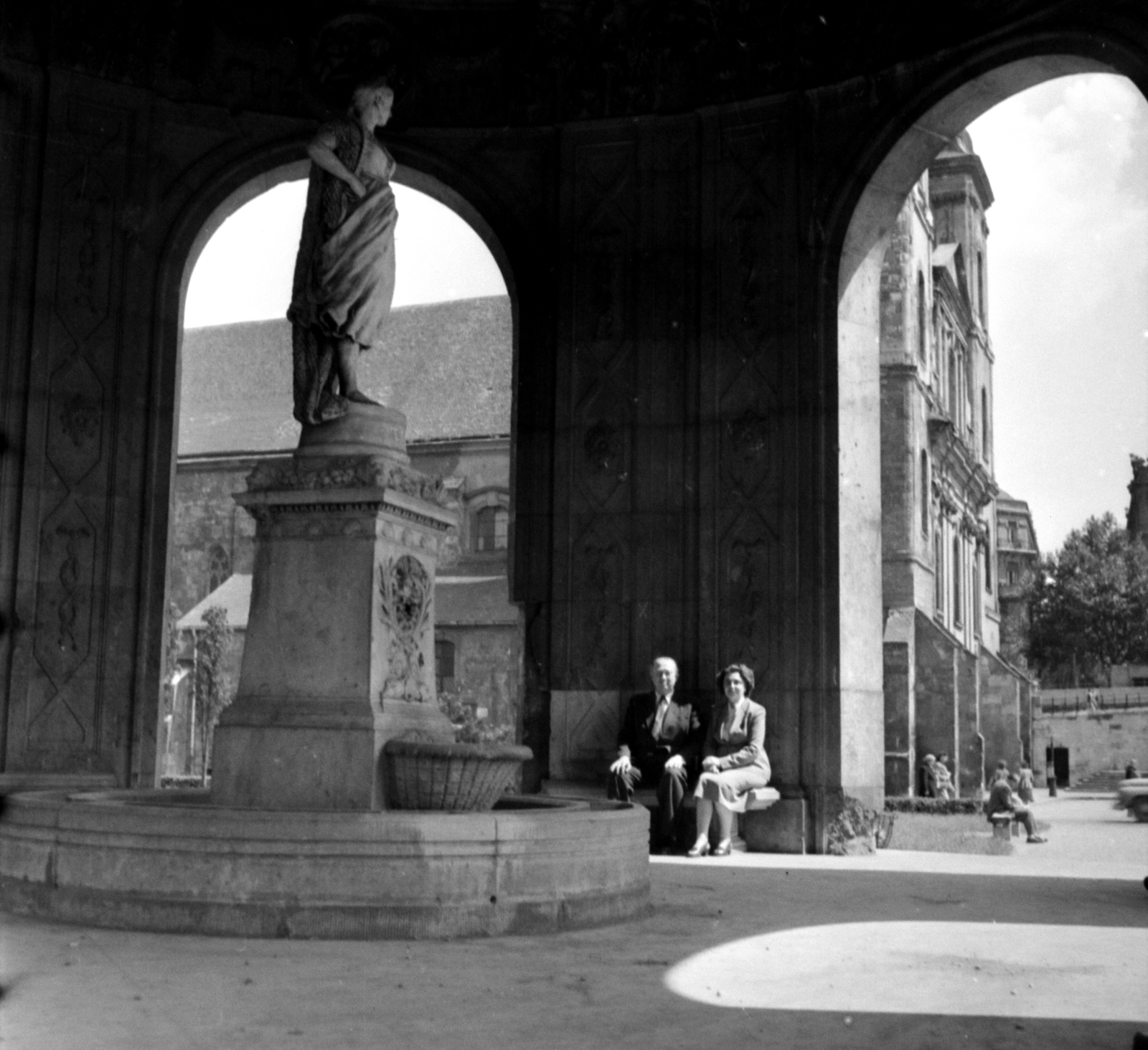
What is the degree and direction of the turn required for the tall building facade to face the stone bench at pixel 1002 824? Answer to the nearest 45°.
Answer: approximately 90° to its right

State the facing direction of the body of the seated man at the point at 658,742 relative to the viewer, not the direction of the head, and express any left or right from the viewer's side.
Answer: facing the viewer

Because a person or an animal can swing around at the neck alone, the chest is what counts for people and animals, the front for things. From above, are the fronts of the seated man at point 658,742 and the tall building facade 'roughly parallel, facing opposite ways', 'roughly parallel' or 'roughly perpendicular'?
roughly perpendicular

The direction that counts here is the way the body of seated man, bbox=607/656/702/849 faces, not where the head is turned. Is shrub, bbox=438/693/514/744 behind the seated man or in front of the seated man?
behind

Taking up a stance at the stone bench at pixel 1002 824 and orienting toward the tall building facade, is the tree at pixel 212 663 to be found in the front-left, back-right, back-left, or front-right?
front-left

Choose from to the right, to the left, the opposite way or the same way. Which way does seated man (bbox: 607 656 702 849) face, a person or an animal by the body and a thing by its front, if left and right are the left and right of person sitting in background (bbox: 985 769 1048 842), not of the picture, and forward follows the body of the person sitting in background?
to the right

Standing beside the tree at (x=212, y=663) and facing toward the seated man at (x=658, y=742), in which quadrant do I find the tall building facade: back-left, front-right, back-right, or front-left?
front-left

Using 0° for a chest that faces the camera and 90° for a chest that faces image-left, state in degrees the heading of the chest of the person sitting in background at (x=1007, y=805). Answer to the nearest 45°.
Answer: approximately 270°

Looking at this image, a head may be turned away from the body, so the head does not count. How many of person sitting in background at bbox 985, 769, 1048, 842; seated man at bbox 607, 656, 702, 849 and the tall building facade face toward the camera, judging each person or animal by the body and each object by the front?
1
